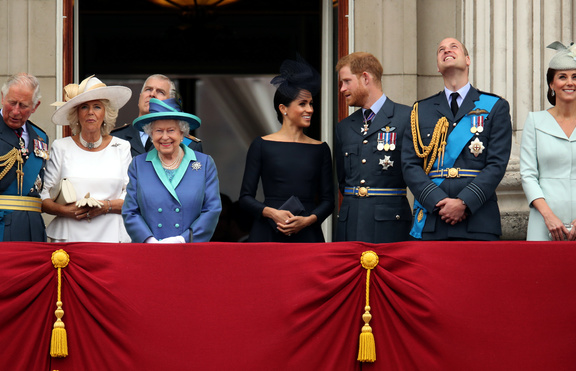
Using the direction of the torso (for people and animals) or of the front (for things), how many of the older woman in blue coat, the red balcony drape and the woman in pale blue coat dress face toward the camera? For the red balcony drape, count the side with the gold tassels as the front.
3

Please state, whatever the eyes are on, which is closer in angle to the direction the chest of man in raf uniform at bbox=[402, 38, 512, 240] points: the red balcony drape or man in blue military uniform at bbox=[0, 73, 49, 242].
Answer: the red balcony drape

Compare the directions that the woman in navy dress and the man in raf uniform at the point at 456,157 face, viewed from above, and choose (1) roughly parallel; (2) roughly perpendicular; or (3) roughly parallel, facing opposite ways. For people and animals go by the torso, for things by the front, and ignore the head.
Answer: roughly parallel

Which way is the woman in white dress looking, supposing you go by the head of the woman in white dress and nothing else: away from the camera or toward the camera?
toward the camera

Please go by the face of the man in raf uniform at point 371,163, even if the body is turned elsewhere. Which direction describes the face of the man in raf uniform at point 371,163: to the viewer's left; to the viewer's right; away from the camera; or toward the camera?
to the viewer's left

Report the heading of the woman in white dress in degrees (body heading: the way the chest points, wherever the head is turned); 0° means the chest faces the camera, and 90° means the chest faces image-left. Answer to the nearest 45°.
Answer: approximately 0°

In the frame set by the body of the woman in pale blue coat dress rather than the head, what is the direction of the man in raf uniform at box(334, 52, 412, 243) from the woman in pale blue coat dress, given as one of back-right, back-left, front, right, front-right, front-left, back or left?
right

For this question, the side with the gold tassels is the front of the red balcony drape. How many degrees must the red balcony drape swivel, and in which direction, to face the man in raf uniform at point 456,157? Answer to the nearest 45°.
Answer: approximately 135° to its left

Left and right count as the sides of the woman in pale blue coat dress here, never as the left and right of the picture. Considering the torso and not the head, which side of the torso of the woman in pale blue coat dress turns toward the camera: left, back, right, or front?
front

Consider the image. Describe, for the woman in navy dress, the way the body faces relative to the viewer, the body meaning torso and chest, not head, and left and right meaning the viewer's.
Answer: facing the viewer

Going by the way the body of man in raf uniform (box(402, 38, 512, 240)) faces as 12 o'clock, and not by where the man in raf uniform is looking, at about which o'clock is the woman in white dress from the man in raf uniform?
The woman in white dress is roughly at 3 o'clock from the man in raf uniform.

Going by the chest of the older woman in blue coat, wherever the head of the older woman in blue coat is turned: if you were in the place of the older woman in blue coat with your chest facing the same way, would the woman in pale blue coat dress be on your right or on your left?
on your left

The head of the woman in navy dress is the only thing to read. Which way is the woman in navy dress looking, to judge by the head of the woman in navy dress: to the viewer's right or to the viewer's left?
to the viewer's right

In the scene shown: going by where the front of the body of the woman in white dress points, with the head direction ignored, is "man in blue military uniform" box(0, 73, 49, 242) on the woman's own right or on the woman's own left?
on the woman's own right
